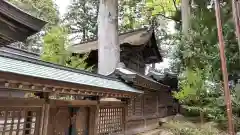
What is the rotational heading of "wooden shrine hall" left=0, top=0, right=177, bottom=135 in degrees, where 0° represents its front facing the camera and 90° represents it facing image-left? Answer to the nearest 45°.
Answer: approximately 315°

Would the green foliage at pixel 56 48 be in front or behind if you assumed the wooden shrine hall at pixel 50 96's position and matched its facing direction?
behind

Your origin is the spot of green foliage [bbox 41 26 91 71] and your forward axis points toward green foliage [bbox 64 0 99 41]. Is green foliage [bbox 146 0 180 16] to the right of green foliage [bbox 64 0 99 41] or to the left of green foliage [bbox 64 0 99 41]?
right

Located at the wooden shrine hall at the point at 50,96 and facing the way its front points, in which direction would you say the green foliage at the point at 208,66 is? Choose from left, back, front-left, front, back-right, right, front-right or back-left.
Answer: left

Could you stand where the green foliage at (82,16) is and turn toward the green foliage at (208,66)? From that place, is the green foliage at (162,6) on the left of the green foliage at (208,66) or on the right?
left

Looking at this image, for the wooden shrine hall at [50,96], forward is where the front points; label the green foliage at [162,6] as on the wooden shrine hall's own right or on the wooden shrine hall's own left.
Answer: on the wooden shrine hall's own left
